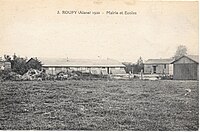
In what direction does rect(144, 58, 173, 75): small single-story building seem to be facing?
toward the camera

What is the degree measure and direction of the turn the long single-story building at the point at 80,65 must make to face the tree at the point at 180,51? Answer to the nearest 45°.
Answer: approximately 90° to its left

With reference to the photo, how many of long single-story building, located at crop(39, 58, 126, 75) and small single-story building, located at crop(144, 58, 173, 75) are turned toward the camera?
2

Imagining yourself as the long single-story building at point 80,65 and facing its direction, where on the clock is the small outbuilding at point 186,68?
The small outbuilding is roughly at 9 o'clock from the long single-story building.
